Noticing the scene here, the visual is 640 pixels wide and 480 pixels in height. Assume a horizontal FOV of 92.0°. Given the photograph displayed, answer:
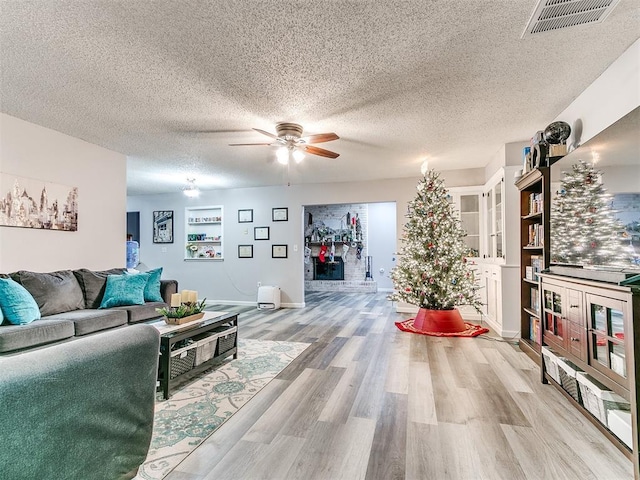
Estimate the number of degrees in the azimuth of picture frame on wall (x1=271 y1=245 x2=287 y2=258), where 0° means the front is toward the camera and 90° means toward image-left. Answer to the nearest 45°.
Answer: approximately 0°

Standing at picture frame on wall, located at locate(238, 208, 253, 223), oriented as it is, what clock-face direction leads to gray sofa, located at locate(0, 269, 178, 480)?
The gray sofa is roughly at 12 o'clock from the picture frame on wall.

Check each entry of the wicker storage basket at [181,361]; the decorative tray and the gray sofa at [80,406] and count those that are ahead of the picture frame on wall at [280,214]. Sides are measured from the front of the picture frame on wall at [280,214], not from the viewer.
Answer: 3

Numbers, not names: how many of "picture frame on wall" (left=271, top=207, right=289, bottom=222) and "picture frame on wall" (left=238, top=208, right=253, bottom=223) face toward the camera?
2

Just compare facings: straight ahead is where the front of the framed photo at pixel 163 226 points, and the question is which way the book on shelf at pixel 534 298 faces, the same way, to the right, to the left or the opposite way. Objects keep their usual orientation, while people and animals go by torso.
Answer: to the right

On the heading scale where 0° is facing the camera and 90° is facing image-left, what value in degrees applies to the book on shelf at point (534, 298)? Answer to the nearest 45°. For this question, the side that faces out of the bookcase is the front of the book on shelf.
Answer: approximately 45°

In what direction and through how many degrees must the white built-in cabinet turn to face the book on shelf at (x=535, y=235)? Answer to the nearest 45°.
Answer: approximately 45° to its left

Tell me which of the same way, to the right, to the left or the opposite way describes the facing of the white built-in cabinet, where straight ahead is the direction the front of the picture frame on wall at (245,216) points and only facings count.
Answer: to the right

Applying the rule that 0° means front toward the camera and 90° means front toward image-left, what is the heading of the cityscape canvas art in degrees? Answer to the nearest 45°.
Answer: approximately 315°

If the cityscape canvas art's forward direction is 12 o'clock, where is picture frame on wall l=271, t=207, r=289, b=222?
The picture frame on wall is roughly at 10 o'clock from the cityscape canvas art.

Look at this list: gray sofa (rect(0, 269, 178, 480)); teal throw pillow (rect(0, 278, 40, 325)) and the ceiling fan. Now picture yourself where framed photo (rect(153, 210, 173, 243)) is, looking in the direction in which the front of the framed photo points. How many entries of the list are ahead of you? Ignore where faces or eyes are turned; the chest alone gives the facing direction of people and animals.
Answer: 3

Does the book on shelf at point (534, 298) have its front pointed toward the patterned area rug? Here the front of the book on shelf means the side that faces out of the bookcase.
yes

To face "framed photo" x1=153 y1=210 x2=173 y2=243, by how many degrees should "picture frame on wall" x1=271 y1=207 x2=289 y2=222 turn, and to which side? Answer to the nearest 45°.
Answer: approximately 90° to its right
